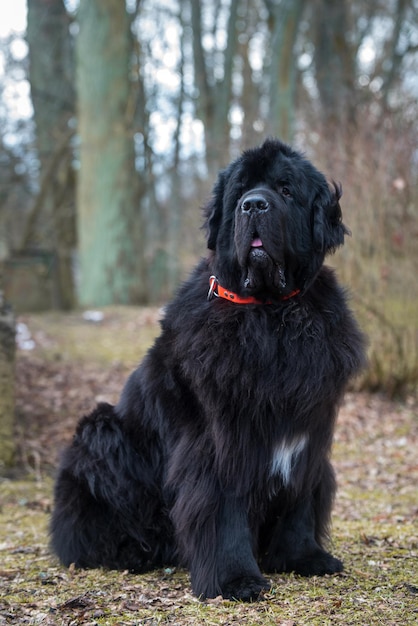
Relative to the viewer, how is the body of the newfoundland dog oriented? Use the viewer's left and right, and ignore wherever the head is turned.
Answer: facing the viewer and to the right of the viewer
